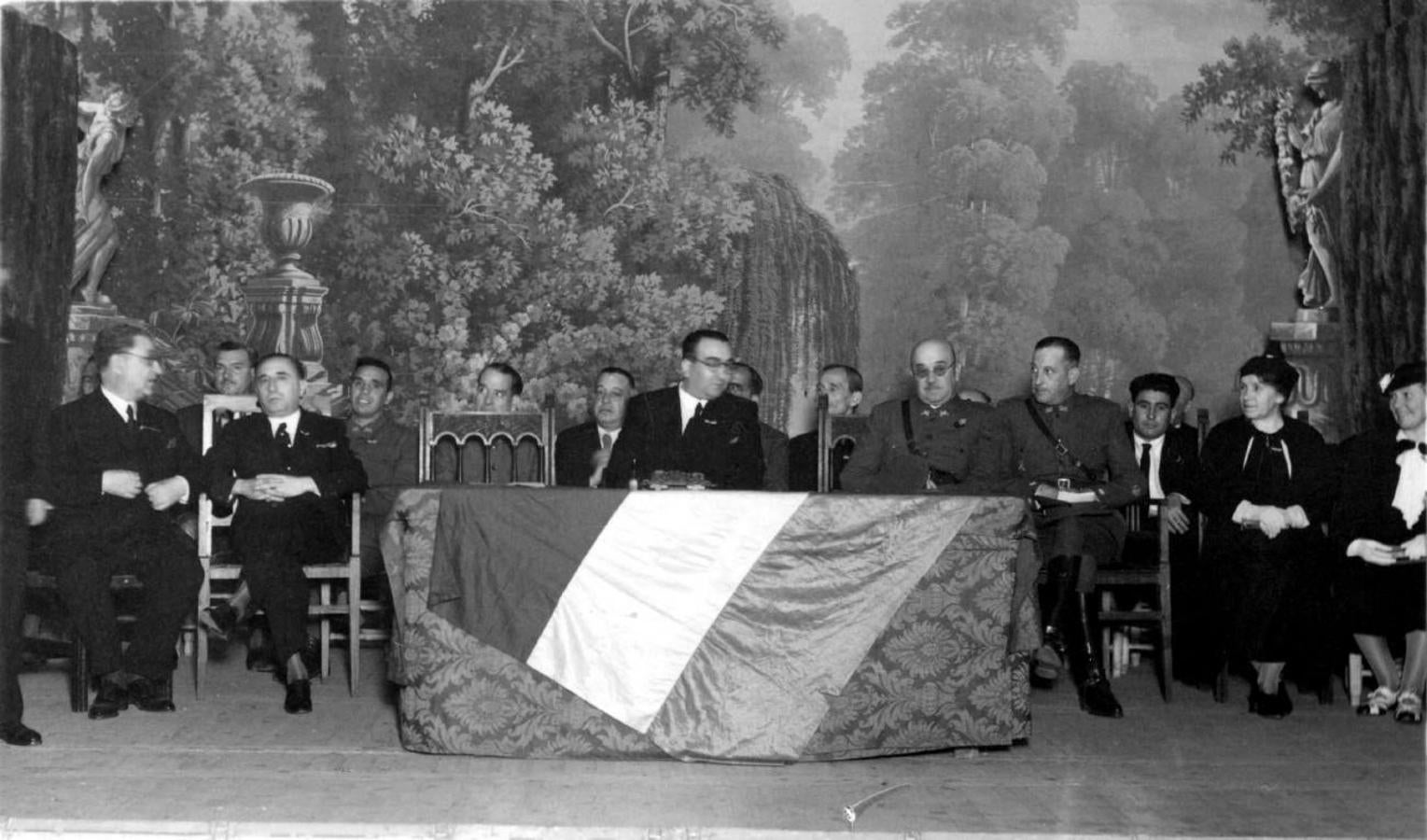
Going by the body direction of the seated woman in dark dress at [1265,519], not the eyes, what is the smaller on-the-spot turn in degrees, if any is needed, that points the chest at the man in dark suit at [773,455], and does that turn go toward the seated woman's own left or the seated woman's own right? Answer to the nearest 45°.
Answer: approximately 90° to the seated woman's own right

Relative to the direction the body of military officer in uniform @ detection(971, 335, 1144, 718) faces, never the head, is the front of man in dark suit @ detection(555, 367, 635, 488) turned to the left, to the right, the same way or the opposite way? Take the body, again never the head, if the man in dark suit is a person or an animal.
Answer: the same way

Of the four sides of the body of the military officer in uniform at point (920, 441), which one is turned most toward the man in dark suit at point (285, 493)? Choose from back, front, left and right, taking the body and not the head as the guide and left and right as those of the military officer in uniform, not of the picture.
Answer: right

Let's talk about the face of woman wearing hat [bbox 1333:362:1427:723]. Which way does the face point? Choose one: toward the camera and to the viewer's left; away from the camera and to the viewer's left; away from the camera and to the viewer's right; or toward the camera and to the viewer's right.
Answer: toward the camera and to the viewer's left

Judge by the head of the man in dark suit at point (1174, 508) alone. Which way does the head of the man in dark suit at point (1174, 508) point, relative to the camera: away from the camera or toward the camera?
toward the camera

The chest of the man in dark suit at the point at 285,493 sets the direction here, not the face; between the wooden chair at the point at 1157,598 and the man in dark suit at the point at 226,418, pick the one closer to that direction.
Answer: the wooden chair

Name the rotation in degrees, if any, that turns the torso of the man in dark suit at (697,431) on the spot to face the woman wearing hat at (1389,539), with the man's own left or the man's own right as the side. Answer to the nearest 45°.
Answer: approximately 90° to the man's own left

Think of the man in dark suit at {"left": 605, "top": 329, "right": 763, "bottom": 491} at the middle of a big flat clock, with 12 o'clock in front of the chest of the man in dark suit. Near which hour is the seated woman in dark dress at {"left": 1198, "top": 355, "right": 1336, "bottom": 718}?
The seated woman in dark dress is roughly at 9 o'clock from the man in dark suit.

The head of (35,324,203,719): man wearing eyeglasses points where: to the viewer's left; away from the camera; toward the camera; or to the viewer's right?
to the viewer's right

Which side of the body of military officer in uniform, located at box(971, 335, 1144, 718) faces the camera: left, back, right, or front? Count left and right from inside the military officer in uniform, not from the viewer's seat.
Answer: front

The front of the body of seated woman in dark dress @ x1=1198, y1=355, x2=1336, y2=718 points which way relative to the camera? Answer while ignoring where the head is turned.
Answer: toward the camera

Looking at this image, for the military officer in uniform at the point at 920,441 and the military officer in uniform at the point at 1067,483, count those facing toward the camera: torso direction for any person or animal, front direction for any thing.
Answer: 2

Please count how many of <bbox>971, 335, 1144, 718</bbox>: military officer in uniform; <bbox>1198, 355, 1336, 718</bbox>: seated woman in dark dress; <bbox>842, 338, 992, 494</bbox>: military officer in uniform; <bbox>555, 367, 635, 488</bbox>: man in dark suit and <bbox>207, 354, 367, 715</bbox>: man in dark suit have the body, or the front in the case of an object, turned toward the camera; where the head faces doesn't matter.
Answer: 5

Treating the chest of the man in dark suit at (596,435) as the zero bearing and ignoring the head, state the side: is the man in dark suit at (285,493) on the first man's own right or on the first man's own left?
on the first man's own right

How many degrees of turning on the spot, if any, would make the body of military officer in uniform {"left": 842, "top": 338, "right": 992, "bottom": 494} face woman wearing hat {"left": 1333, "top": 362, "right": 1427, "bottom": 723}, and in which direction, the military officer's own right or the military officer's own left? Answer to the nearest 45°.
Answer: approximately 90° to the military officer's own left

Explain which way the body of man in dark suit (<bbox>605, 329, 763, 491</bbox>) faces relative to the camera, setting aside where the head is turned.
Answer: toward the camera
